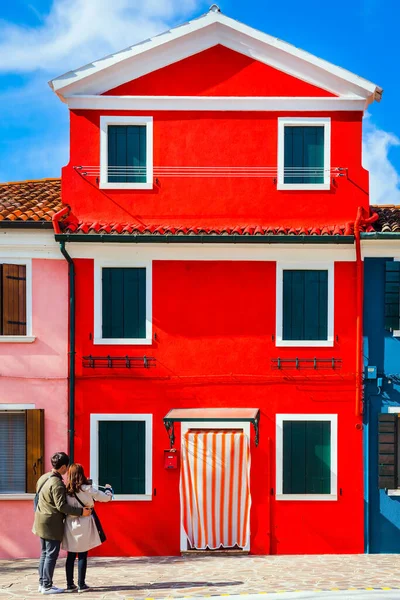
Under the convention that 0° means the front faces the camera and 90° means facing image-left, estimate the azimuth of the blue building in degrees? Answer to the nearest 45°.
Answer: approximately 0°

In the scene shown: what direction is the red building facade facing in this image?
toward the camera

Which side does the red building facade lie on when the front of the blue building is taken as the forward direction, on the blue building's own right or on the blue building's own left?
on the blue building's own right

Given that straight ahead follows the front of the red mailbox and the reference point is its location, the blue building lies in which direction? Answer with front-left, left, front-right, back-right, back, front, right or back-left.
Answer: left

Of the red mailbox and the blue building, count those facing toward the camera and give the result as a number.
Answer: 2

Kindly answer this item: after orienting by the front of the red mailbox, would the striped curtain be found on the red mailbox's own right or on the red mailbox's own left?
on the red mailbox's own left

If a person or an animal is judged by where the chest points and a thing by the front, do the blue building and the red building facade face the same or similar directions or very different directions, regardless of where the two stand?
same or similar directions

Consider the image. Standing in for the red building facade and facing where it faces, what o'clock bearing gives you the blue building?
The blue building is roughly at 9 o'clock from the red building facade.

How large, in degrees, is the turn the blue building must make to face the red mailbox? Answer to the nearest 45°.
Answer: approximately 90° to its right
